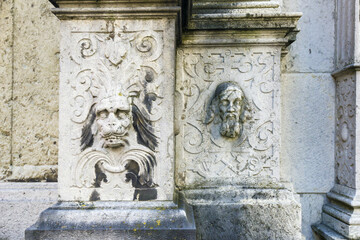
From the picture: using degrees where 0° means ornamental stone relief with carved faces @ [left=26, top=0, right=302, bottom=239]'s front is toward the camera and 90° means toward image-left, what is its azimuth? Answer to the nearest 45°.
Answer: approximately 0°
